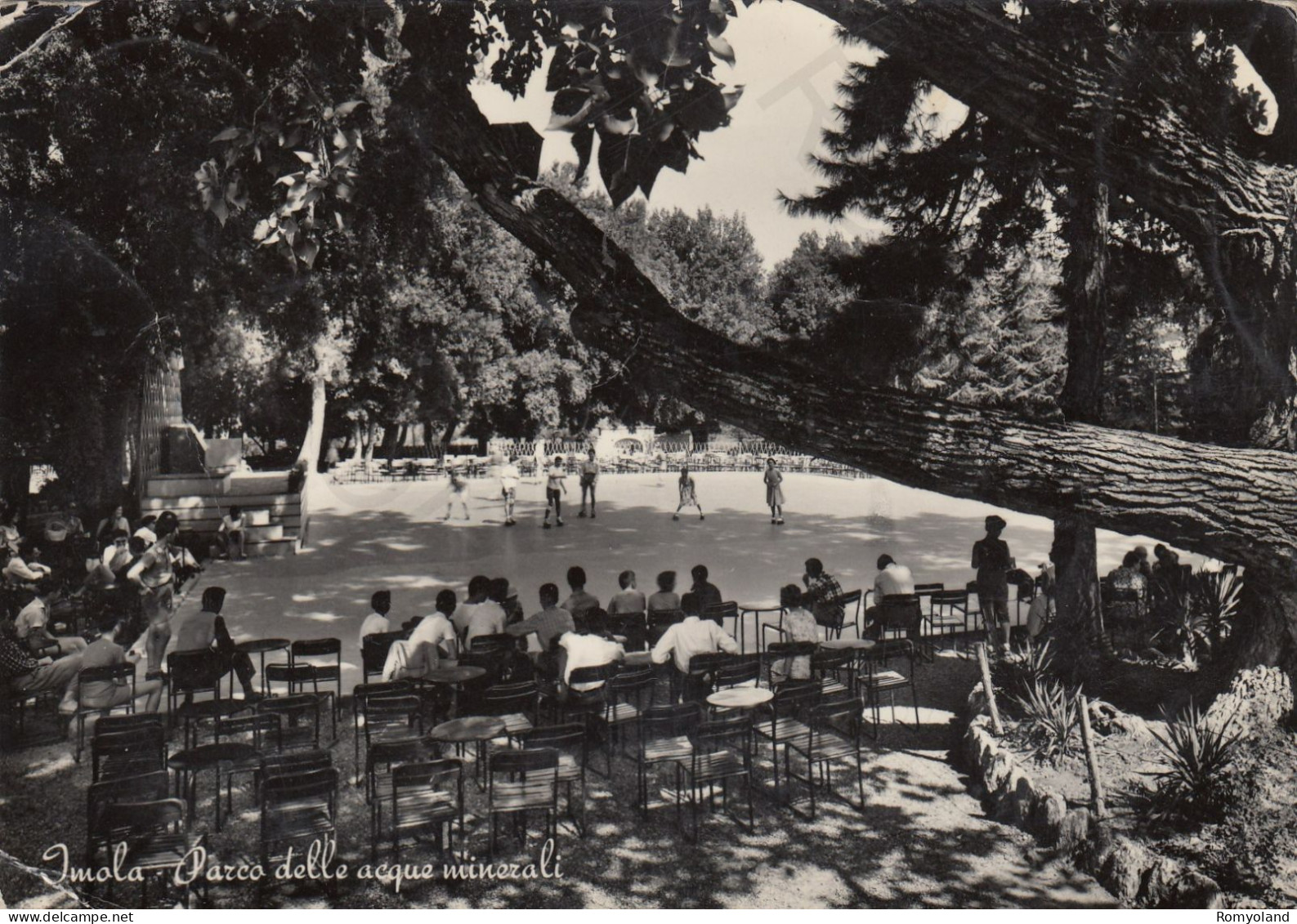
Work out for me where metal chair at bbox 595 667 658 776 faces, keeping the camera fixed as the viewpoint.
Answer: facing away from the viewer and to the left of the viewer

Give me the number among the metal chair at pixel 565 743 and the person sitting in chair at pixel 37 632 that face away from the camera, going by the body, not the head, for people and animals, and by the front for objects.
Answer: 1

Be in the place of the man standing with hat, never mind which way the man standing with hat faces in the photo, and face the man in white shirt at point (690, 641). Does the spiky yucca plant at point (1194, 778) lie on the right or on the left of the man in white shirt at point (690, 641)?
left

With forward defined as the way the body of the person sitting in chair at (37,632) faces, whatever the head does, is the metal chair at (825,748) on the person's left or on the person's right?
on the person's right

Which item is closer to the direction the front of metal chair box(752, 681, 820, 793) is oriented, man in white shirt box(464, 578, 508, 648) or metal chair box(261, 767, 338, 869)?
the man in white shirt

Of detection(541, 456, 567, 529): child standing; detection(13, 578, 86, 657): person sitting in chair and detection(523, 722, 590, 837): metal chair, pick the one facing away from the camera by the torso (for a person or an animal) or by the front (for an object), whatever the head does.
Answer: the metal chair

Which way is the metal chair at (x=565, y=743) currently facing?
away from the camera

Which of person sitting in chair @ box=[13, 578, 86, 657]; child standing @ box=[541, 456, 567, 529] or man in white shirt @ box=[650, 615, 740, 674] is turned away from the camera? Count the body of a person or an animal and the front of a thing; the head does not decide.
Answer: the man in white shirt

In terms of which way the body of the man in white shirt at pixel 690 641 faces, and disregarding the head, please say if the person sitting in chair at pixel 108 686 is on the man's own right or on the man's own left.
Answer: on the man's own left

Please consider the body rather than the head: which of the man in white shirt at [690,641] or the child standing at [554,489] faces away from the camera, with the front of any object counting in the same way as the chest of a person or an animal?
the man in white shirt

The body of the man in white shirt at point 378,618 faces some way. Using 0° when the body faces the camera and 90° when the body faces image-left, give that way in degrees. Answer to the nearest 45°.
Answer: approximately 180°

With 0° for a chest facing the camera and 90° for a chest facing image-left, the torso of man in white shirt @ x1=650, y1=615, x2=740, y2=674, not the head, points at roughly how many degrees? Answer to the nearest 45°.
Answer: approximately 180°

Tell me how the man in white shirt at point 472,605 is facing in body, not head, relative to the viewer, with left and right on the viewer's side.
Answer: facing away from the viewer

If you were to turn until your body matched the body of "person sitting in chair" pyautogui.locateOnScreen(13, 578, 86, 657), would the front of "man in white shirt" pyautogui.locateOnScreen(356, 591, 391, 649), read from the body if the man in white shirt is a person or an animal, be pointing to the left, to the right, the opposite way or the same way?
to the left

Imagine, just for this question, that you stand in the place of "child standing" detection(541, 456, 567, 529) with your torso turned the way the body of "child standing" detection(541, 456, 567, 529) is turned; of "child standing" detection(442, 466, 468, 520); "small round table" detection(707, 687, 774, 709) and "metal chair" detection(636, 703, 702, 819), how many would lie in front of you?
2
